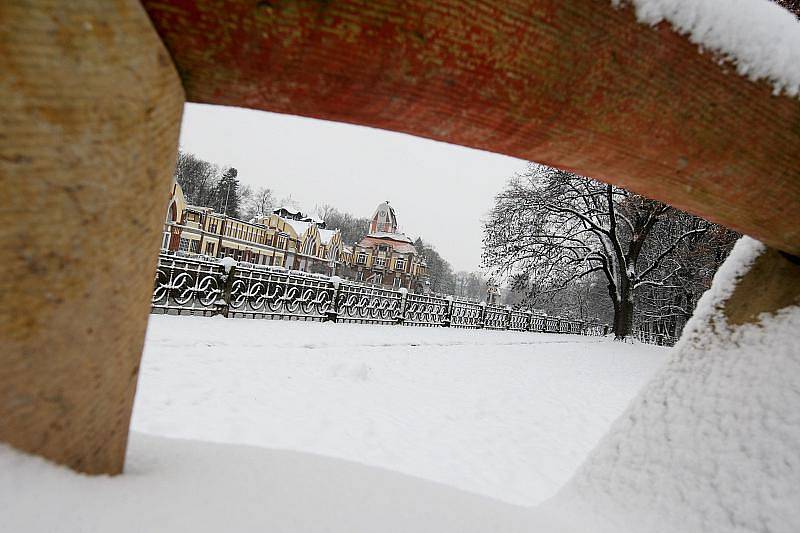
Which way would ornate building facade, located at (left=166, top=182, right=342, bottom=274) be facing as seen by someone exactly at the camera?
facing the viewer and to the right of the viewer

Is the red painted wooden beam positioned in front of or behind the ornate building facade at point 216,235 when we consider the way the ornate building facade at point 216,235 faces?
in front

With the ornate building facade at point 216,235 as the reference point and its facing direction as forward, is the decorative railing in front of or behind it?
in front

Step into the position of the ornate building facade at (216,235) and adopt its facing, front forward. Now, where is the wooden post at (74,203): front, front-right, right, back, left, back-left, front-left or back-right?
front-right

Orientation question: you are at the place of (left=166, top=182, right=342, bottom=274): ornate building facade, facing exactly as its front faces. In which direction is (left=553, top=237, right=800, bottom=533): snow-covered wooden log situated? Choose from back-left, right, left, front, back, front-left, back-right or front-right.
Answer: front-right

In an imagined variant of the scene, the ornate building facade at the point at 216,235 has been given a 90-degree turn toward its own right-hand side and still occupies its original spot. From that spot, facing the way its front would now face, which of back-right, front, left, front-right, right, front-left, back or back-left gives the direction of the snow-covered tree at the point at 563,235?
left
